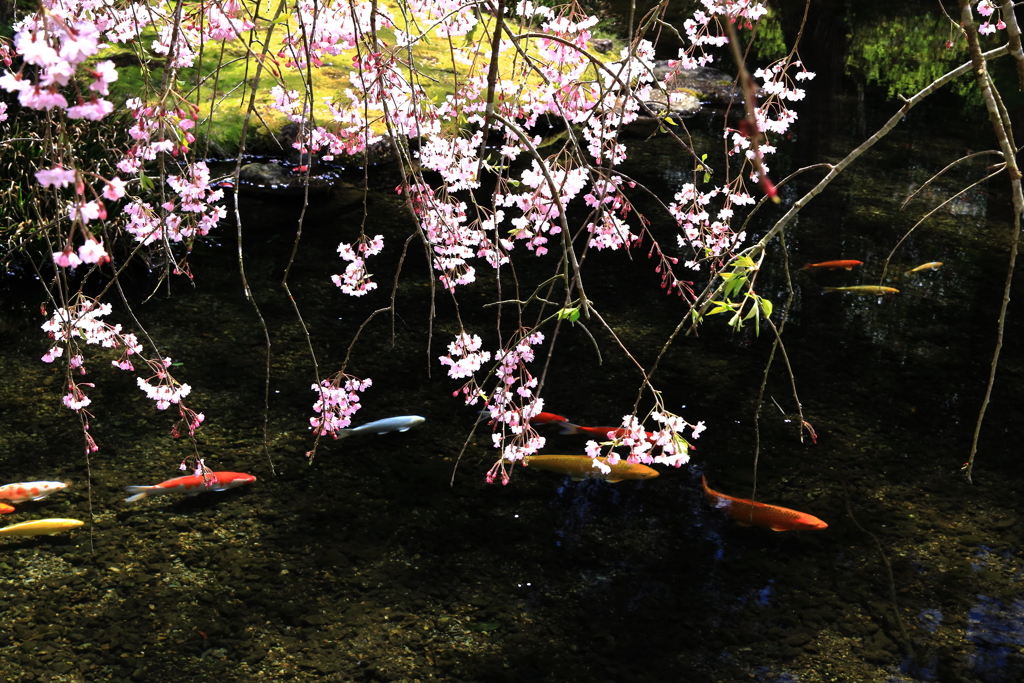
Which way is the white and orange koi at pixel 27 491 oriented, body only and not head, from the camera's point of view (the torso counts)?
to the viewer's right

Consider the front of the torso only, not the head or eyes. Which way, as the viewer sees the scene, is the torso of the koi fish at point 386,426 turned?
to the viewer's right

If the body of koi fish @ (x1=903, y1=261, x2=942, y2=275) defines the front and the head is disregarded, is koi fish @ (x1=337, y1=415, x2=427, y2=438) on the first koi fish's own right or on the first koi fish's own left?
on the first koi fish's own right

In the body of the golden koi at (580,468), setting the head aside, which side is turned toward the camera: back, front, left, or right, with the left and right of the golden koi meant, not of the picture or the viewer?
right

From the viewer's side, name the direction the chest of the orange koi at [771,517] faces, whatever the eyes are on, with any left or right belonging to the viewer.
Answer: facing to the right of the viewer

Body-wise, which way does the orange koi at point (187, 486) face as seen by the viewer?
to the viewer's right

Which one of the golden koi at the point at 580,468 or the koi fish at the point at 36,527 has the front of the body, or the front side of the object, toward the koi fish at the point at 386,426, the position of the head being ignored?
the koi fish at the point at 36,527

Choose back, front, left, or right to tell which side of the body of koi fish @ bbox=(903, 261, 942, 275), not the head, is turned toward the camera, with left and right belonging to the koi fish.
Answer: right

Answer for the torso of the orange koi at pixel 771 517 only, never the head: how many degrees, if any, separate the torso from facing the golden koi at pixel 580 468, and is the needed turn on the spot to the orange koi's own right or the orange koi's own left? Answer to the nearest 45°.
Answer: approximately 180°

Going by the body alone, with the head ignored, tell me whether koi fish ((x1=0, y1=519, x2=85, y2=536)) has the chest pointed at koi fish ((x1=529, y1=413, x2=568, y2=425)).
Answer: yes

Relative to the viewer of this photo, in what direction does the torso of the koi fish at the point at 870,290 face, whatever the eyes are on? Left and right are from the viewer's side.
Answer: facing to the right of the viewer

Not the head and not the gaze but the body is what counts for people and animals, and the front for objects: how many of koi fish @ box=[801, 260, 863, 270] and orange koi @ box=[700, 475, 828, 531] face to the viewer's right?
2
